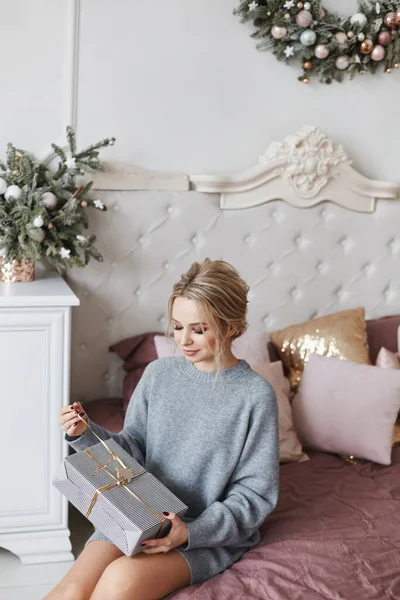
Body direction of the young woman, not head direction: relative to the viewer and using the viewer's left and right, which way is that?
facing the viewer and to the left of the viewer

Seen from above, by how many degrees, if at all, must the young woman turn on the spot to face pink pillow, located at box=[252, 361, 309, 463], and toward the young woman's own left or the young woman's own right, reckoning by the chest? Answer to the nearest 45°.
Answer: approximately 180°

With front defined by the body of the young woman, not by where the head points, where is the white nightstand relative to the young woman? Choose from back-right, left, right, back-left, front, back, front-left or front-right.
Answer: right

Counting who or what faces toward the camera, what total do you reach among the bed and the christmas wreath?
2

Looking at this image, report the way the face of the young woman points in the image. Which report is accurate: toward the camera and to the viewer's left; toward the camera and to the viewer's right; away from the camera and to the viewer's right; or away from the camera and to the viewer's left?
toward the camera and to the viewer's left

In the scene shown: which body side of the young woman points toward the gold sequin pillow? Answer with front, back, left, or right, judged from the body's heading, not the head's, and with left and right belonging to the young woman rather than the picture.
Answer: back

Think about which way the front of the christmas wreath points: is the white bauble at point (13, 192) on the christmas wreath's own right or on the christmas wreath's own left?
on the christmas wreath's own right

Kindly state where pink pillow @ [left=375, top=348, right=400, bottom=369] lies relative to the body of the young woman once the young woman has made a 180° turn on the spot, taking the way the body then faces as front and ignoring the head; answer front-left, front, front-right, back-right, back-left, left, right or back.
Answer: front

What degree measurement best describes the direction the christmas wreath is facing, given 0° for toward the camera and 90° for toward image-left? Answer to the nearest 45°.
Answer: approximately 0°
